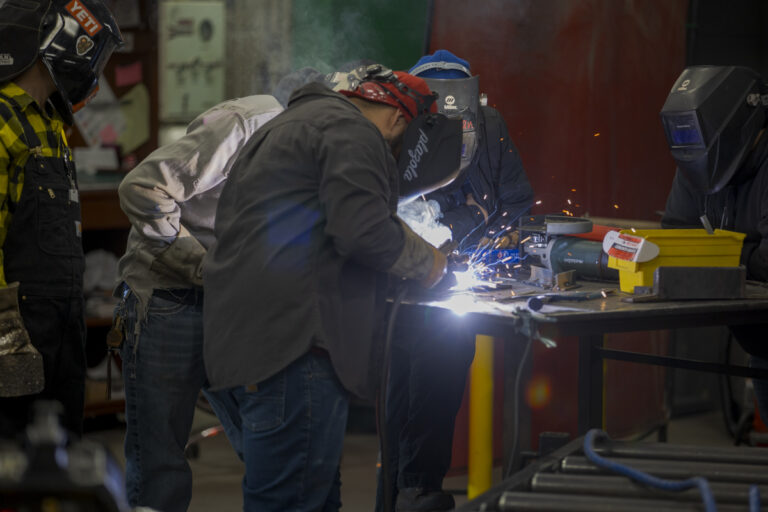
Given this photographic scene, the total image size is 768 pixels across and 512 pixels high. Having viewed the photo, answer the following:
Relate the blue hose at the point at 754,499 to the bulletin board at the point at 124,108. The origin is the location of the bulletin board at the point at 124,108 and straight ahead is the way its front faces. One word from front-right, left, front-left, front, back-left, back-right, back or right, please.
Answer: front

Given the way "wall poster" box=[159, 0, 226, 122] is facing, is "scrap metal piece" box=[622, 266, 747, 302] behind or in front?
in front

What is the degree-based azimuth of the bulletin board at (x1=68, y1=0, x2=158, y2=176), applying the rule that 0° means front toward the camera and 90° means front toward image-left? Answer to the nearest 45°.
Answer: approximately 0°

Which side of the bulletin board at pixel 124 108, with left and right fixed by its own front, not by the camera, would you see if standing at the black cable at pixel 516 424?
front

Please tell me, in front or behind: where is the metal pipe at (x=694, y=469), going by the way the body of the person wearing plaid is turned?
in front

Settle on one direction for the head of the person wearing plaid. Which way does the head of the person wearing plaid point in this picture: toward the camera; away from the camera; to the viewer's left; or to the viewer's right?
to the viewer's right

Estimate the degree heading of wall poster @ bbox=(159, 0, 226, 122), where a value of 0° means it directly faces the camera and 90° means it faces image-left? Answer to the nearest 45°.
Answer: approximately 0°

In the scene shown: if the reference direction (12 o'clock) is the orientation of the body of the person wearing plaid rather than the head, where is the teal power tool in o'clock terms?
The teal power tool is roughly at 11 o'clock from the person wearing plaid.

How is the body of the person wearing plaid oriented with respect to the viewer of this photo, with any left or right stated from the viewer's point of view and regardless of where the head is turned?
facing the viewer and to the right of the viewer

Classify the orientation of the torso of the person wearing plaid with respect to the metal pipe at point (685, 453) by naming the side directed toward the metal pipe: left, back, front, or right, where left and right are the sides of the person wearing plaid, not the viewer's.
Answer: front

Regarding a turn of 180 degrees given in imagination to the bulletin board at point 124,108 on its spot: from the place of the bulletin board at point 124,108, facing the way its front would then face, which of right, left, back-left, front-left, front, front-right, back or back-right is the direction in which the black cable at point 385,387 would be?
back

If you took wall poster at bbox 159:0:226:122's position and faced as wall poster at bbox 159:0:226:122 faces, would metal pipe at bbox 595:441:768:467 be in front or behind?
in front

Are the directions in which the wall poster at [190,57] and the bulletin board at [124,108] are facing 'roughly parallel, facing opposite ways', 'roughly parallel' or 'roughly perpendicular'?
roughly parallel

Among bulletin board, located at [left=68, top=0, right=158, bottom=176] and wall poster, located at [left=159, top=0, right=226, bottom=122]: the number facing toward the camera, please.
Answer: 2
